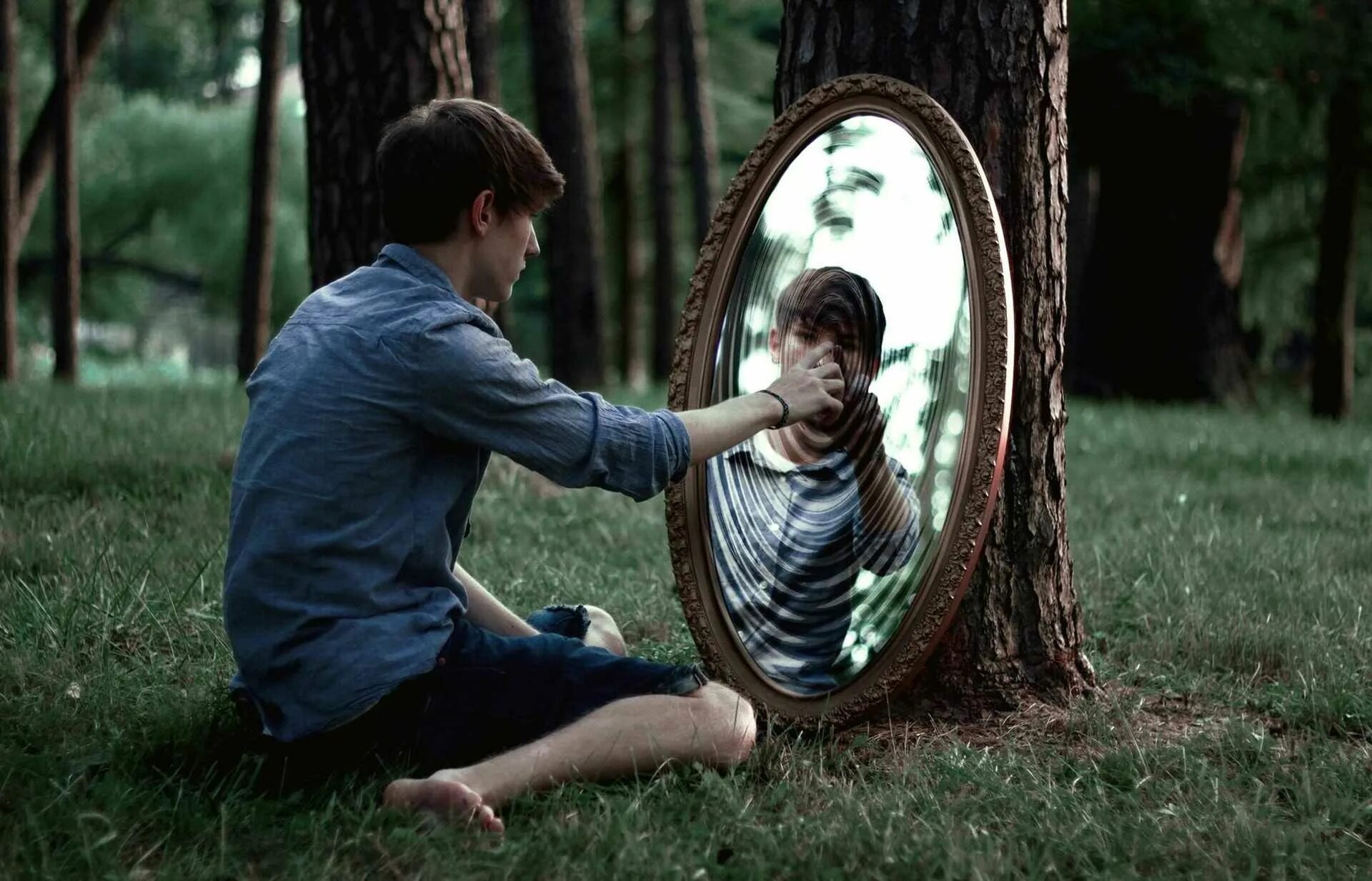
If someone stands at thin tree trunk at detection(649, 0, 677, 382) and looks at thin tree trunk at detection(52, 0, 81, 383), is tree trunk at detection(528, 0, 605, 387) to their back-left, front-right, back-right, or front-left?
front-left

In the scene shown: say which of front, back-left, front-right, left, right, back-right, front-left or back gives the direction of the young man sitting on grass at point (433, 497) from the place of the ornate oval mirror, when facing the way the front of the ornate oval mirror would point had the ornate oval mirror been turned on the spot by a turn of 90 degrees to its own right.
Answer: left

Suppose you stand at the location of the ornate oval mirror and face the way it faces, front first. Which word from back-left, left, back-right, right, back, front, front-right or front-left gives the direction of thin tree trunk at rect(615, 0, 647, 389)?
back-right

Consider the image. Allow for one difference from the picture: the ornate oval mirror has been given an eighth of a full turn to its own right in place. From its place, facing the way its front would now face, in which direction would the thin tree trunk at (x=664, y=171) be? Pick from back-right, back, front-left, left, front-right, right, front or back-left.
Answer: right

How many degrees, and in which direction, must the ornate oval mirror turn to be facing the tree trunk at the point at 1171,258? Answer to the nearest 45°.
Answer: approximately 135° to its right

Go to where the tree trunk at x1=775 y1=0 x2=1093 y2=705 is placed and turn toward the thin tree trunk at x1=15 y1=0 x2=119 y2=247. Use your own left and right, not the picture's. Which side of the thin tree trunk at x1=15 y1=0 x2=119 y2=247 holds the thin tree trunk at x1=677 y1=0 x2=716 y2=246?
right

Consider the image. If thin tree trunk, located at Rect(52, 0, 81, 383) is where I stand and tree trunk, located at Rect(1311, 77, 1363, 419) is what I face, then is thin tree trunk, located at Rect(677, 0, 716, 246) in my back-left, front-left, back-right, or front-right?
front-left

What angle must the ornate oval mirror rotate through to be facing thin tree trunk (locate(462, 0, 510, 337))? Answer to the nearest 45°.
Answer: approximately 135° to its right

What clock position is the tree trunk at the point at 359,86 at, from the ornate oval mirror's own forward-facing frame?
The tree trunk is roughly at 3 o'clock from the ornate oval mirror.

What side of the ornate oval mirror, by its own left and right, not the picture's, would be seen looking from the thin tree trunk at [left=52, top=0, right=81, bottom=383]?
right

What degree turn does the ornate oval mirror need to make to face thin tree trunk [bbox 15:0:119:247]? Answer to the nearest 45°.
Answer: approximately 90° to its right

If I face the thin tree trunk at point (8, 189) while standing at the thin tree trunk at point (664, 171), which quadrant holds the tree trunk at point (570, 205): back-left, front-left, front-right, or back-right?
front-left

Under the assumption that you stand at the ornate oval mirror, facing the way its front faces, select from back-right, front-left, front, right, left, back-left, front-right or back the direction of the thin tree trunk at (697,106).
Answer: back-right

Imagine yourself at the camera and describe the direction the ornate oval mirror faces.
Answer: facing the viewer and to the left of the viewer

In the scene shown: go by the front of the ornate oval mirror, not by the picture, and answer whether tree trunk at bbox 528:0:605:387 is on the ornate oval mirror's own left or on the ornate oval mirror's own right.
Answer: on the ornate oval mirror's own right

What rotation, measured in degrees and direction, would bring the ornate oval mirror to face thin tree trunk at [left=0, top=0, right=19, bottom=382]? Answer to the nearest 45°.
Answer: approximately 90° to its right
